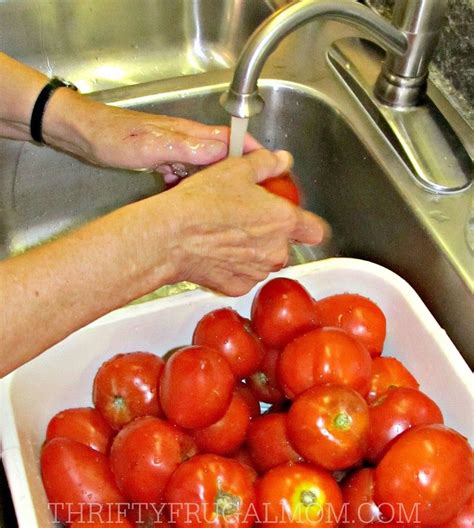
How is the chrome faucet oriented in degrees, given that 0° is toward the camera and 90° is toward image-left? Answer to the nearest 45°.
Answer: approximately 90°
